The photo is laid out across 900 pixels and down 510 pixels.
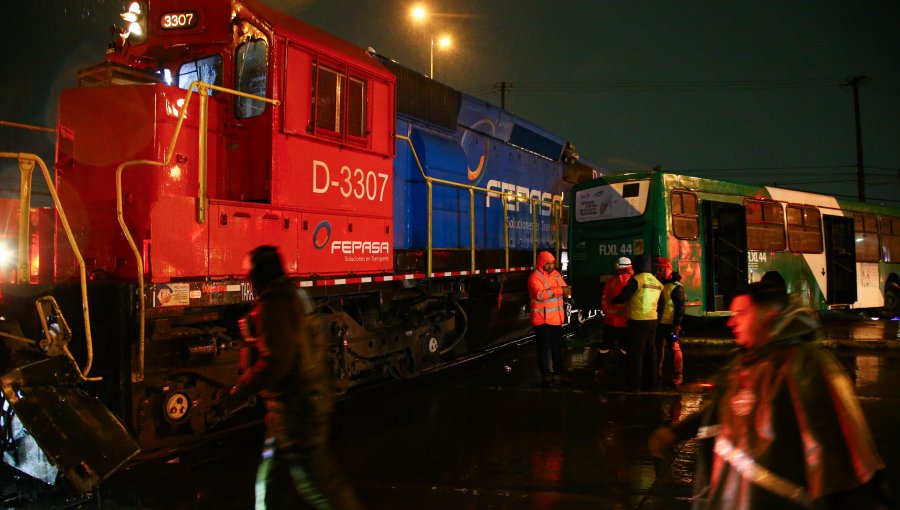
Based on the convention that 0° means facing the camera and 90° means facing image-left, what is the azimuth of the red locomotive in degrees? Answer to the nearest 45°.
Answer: approximately 45°

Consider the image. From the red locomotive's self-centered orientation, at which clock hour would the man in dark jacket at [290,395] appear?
The man in dark jacket is roughly at 10 o'clock from the red locomotive.

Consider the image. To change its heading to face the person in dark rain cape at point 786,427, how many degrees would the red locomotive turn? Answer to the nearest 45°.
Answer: approximately 90° to its left

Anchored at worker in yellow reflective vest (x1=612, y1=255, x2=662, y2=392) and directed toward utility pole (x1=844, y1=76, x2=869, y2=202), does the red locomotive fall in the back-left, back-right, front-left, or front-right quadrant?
back-left

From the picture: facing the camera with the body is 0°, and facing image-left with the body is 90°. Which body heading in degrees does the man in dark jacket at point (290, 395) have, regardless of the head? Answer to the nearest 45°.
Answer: approximately 90°

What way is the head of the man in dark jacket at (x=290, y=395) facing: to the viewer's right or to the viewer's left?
to the viewer's left

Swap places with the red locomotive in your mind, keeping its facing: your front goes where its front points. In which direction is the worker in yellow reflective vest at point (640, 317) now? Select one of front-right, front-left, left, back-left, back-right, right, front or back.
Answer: back-left

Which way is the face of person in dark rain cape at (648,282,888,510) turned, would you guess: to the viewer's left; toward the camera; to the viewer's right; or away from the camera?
to the viewer's left
